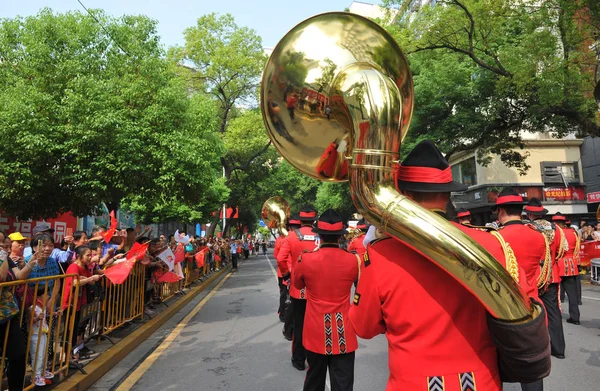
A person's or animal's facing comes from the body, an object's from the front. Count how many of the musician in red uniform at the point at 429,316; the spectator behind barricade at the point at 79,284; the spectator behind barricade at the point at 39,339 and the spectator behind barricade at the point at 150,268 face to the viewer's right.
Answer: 3

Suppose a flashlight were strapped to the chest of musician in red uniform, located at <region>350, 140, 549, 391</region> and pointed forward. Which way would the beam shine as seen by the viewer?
away from the camera

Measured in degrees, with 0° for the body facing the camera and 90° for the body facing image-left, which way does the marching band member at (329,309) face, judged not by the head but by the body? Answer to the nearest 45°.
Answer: approximately 180°

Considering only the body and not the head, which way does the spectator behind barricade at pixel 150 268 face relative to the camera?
to the viewer's right

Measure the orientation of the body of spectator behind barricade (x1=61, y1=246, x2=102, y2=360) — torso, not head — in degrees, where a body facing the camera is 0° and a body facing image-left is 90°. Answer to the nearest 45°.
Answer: approximately 270°

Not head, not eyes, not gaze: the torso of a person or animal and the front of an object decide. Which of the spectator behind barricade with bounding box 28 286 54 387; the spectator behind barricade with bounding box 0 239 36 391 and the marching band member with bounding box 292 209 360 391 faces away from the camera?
the marching band member

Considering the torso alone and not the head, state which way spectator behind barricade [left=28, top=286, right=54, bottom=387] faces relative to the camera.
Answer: to the viewer's right

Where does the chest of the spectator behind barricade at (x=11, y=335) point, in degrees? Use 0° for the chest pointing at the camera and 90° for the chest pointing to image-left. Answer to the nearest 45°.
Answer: approximately 270°

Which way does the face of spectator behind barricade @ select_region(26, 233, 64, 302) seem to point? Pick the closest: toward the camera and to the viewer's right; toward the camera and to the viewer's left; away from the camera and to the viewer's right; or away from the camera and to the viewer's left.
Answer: toward the camera and to the viewer's right

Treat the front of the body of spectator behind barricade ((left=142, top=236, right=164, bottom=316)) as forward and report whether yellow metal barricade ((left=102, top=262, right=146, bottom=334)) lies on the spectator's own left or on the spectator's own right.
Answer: on the spectator's own right

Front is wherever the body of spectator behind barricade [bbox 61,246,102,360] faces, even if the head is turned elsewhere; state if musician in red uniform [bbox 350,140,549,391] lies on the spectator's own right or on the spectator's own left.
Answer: on the spectator's own right
